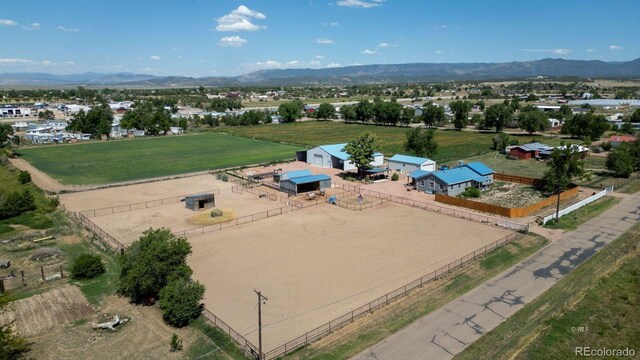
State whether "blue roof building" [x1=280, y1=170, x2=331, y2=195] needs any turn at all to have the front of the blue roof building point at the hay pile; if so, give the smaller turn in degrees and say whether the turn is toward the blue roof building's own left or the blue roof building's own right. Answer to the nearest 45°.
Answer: approximately 90° to the blue roof building's own right

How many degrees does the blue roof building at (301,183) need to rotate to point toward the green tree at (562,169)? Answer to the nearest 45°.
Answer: approximately 45° to its left

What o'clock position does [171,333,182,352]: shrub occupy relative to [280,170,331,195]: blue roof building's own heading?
The shrub is roughly at 2 o'clock from the blue roof building.

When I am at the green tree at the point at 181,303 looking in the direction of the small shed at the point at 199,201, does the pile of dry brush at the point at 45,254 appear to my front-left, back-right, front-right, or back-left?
front-left

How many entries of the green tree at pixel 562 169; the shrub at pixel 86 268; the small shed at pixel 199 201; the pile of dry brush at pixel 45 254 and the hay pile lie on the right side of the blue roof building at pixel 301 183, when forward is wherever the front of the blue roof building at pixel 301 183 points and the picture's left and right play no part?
4

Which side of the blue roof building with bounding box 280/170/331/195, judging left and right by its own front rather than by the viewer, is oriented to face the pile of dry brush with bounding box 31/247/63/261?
right

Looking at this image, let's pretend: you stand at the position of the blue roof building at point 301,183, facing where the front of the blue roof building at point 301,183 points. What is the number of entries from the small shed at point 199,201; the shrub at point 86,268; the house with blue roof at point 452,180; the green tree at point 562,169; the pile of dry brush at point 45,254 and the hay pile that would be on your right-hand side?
4

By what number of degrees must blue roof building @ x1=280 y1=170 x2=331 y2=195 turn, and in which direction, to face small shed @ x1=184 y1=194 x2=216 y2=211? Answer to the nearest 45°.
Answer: approximately 90° to its right

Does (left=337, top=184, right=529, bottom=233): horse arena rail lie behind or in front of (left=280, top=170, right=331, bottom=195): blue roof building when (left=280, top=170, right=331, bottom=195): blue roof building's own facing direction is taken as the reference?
in front

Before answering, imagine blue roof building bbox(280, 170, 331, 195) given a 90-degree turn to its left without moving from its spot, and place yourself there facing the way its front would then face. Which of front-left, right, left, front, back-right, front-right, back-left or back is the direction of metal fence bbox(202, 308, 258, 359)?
back-right

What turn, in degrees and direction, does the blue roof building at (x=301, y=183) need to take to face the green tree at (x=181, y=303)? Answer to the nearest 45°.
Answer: approximately 45° to its right

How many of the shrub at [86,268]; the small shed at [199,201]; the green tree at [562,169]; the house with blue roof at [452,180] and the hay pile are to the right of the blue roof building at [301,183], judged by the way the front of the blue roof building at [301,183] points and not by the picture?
3

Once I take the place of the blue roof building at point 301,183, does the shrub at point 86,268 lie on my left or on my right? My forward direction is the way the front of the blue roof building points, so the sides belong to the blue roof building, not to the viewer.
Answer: on my right

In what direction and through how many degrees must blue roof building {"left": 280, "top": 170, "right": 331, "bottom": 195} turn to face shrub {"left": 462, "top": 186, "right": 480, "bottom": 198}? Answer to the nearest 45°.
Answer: approximately 45° to its left

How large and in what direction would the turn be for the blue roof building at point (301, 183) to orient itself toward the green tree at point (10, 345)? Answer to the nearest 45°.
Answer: approximately 45° to its right

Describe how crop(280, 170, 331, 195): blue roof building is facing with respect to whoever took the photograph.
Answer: facing the viewer and to the right of the viewer
